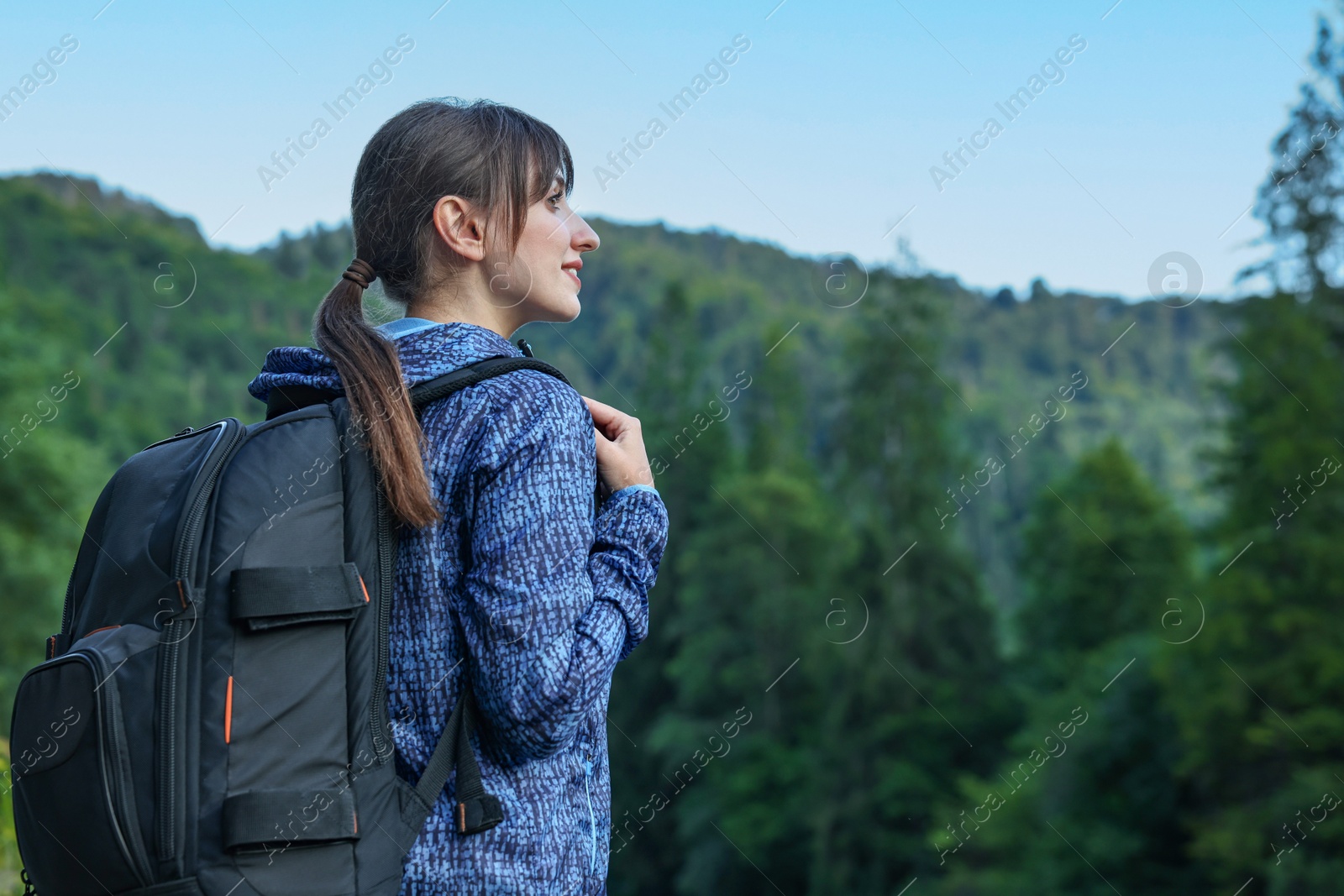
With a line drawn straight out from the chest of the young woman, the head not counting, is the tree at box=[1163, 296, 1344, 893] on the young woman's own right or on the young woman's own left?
on the young woman's own left

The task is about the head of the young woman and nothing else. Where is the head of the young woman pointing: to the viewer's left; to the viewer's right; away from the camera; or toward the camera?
to the viewer's right

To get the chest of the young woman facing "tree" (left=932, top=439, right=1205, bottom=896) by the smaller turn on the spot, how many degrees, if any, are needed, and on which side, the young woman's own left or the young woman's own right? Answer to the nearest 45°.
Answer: approximately 90° to the young woman's own left

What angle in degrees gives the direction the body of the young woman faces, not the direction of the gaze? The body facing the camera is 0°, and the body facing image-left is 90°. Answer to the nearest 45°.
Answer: approximately 270°
